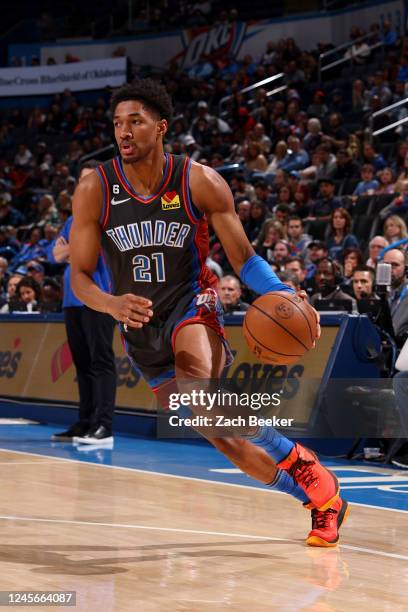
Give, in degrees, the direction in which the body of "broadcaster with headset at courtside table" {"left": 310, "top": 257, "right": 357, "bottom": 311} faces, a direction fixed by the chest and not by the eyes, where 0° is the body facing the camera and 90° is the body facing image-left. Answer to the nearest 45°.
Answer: approximately 45°

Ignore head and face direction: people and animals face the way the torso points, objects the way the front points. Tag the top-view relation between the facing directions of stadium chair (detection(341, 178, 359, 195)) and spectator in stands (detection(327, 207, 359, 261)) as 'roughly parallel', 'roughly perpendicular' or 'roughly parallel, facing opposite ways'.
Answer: roughly parallel

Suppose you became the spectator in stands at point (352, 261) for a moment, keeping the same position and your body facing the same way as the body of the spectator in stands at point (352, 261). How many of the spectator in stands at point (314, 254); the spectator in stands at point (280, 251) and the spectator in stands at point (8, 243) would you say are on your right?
3

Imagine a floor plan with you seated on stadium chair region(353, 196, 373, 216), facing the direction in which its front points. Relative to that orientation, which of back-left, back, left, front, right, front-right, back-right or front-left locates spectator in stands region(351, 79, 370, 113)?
back-right

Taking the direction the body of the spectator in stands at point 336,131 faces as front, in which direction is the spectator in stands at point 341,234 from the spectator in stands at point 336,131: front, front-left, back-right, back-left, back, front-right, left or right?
front-left

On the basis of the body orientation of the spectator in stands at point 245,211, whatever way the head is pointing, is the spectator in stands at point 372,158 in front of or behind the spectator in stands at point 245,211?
behind

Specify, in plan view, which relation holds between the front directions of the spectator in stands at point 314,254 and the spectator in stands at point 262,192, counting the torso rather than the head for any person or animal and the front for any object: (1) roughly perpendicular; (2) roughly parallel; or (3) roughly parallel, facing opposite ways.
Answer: roughly parallel

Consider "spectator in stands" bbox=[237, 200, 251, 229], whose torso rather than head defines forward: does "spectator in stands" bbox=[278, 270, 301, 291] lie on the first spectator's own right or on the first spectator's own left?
on the first spectator's own left

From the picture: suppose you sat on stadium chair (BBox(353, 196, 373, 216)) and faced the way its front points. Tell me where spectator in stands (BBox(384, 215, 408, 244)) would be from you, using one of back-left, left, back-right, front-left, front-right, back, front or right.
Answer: front-left

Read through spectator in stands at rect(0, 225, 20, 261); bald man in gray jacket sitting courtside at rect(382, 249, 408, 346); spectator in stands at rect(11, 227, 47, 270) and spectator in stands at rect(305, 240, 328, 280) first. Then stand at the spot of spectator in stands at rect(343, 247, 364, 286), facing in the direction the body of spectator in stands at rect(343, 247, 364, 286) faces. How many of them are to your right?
3

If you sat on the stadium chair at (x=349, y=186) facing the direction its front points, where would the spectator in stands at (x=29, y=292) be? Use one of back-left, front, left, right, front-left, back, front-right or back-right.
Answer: front

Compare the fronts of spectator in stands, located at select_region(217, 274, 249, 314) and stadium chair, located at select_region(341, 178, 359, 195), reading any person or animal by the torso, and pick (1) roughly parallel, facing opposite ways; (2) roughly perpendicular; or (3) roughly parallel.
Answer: roughly parallel

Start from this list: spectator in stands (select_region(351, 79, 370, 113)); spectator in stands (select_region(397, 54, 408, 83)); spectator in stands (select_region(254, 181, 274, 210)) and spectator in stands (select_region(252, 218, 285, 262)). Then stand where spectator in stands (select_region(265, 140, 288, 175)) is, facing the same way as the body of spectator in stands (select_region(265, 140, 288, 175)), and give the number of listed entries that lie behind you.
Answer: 2

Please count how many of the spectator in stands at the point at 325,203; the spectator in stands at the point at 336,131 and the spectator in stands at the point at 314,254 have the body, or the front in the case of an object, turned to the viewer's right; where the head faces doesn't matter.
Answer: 0
